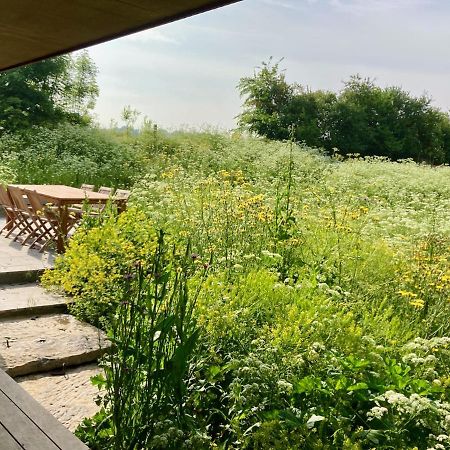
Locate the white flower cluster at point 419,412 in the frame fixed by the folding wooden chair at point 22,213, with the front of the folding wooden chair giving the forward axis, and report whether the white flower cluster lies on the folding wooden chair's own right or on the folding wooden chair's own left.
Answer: on the folding wooden chair's own right

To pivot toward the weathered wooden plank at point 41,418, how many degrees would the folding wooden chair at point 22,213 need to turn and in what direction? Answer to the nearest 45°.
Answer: approximately 135° to its right

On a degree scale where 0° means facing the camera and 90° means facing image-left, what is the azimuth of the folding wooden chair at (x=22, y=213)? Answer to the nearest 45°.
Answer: approximately 225°

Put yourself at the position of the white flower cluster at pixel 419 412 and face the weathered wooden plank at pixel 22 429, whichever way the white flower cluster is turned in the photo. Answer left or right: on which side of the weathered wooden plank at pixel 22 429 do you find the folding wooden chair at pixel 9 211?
right

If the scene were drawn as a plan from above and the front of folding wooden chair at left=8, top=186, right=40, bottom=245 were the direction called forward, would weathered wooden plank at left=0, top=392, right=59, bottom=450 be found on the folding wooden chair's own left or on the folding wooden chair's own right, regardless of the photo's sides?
on the folding wooden chair's own right
